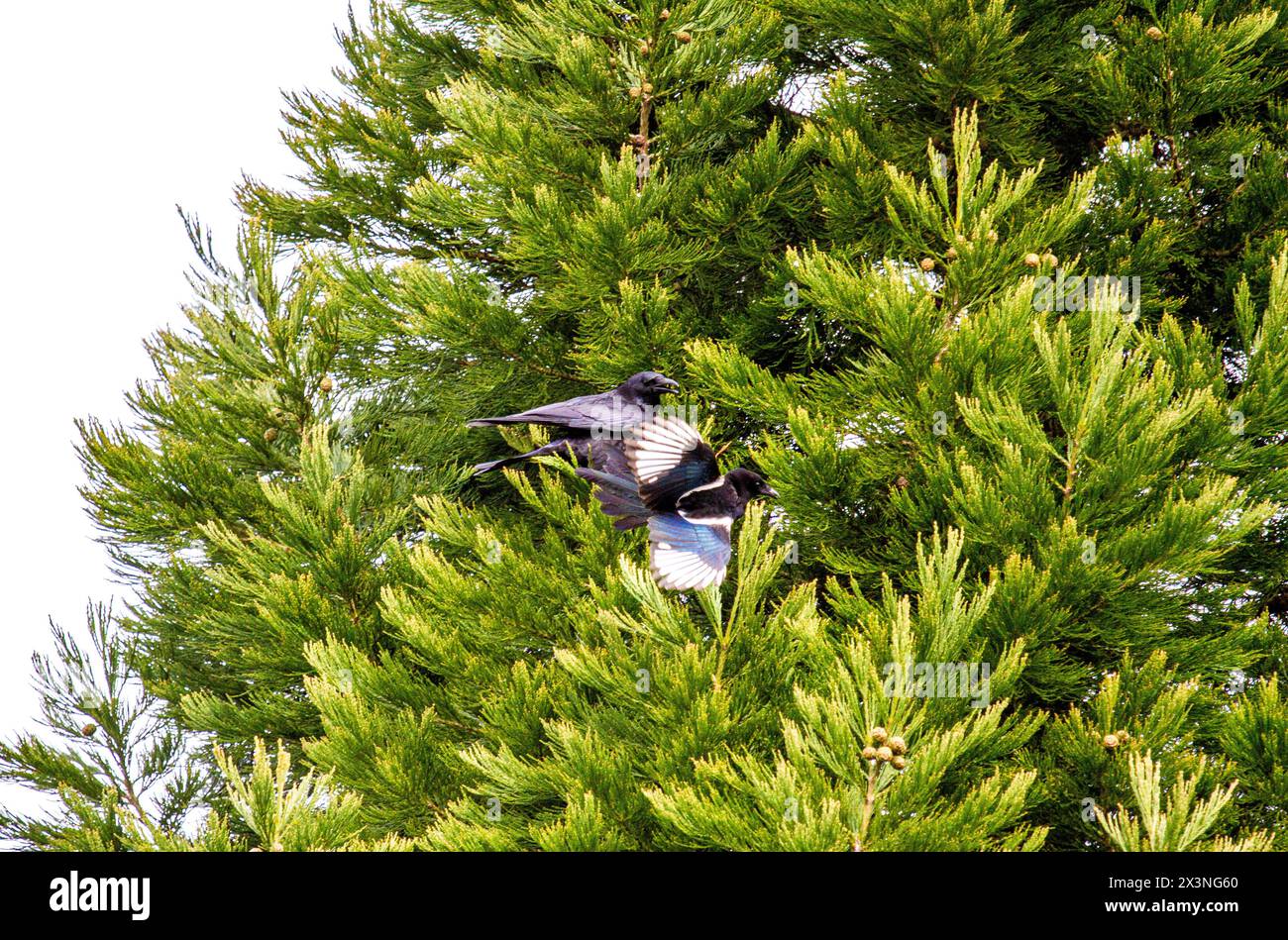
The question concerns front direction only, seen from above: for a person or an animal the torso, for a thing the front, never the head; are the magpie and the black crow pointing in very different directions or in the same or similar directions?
same or similar directions

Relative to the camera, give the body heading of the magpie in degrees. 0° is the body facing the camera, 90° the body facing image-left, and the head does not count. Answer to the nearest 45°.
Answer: approximately 270°

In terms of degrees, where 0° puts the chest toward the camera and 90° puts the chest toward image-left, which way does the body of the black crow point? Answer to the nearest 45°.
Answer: approximately 270°

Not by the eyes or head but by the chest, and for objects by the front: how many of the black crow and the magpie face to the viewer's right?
2
